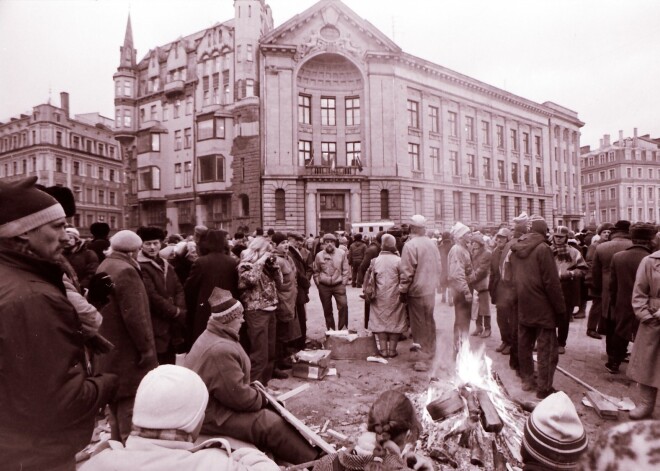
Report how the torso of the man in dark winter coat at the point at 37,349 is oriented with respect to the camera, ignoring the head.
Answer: to the viewer's right

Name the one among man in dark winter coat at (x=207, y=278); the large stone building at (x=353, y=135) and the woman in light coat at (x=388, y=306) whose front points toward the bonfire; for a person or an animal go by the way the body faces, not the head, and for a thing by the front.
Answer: the large stone building

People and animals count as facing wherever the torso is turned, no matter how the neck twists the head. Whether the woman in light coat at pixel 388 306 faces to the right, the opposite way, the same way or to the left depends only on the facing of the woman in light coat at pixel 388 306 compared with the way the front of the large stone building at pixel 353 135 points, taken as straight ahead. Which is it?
the opposite way

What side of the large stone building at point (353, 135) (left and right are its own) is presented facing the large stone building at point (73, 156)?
right

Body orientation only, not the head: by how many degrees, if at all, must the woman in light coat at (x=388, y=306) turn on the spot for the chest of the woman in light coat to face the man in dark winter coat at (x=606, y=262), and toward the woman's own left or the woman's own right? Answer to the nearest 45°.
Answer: approximately 90° to the woman's own right

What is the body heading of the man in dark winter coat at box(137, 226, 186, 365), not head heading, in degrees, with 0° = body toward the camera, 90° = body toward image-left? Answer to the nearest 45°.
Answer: approximately 315°

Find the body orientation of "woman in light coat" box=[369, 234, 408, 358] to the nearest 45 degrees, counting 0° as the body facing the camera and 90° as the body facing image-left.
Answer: approximately 180°

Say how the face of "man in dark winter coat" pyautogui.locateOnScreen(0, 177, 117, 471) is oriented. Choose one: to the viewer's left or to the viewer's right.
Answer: to the viewer's right
